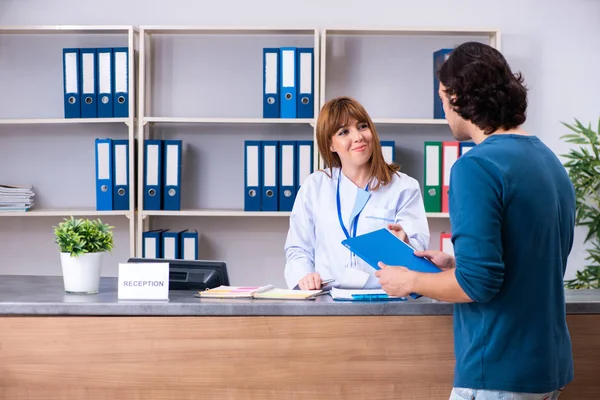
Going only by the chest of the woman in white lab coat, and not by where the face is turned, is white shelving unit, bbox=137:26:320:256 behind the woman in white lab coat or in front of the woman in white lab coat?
behind

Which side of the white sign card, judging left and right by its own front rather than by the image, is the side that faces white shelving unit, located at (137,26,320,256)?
back

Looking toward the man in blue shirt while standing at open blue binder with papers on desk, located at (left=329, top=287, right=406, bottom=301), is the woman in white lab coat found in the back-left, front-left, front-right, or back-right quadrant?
back-left

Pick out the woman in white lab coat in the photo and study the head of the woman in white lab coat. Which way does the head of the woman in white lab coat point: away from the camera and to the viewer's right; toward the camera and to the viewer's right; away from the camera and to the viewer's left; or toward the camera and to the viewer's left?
toward the camera and to the viewer's right

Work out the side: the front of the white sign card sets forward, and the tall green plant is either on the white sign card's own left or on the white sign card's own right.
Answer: on the white sign card's own left

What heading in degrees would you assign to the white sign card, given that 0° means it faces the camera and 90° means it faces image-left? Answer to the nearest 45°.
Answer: approximately 0°

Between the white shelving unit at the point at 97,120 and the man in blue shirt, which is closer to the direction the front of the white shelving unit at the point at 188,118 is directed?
the man in blue shirt

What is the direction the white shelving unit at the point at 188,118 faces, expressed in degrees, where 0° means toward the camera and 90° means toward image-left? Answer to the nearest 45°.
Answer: approximately 0°

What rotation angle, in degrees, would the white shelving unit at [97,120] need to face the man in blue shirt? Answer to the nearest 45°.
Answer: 0° — it already faces them

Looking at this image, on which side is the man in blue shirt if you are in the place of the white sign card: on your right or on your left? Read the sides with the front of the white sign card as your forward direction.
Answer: on your left

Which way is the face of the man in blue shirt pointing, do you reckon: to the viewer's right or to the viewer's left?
to the viewer's left
